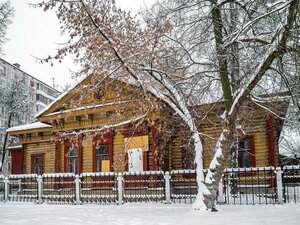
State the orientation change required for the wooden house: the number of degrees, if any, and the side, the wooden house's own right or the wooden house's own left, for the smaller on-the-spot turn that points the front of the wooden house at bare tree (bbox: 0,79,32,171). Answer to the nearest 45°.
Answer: approximately 90° to the wooden house's own right

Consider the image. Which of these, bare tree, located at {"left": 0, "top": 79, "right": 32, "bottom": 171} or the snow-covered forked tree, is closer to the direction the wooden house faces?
the snow-covered forked tree

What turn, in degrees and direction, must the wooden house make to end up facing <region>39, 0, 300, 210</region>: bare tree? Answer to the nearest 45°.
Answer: approximately 45° to its left

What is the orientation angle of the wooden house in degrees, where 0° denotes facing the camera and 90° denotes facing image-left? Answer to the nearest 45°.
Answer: approximately 45°
